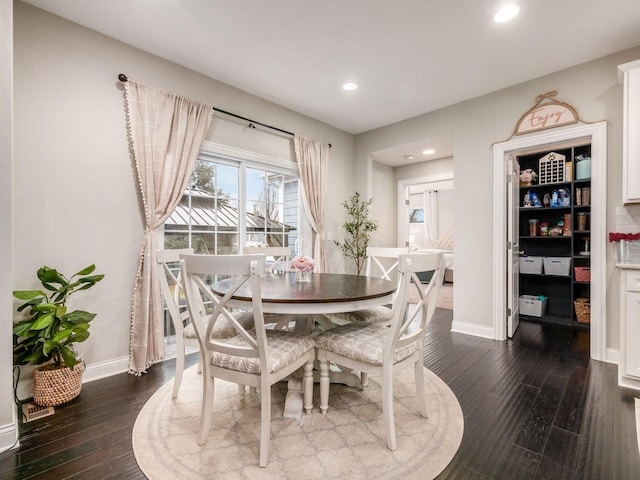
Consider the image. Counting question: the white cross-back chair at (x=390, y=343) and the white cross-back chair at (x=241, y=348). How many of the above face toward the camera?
0

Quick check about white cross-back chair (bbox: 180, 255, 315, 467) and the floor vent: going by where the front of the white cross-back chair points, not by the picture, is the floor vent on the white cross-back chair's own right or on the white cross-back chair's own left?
on the white cross-back chair's own left

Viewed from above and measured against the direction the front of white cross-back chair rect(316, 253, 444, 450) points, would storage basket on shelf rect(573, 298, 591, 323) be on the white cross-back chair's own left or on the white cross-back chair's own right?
on the white cross-back chair's own right

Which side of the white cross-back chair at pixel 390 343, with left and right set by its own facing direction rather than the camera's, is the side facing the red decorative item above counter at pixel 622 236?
right

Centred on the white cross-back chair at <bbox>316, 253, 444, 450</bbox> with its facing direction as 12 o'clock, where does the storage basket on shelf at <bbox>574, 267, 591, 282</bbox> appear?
The storage basket on shelf is roughly at 3 o'clock from the white cross-back chair.

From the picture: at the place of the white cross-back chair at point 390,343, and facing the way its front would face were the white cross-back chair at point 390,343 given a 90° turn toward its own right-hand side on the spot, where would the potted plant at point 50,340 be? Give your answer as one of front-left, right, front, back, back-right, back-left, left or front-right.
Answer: back-left

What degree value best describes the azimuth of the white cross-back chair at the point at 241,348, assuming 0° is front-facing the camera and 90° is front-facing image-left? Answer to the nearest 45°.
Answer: approximately 225°

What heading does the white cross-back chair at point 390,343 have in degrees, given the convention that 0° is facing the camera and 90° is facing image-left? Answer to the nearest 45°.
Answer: approximately 135°

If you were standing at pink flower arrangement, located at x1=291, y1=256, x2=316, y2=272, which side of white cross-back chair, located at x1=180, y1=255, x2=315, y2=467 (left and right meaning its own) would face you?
front

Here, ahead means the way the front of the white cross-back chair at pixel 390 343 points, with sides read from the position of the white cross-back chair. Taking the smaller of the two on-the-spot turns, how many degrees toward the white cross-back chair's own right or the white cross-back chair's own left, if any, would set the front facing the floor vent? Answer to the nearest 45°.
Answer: approximately 45° to the white cross-back chair's own left

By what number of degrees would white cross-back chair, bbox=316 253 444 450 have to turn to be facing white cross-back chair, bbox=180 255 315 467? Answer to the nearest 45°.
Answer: approximately 90° to its left

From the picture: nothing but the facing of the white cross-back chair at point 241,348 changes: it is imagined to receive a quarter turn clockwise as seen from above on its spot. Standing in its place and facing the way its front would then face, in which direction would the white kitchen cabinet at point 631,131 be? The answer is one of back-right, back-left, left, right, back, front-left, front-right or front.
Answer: front-left

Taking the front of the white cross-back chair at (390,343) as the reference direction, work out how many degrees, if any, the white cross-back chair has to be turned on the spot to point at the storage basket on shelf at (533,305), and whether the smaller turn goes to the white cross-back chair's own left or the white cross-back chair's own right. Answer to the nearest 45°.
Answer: approximately 90° to the white cross-back chair's own right

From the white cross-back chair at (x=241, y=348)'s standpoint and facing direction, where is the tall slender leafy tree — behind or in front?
in front

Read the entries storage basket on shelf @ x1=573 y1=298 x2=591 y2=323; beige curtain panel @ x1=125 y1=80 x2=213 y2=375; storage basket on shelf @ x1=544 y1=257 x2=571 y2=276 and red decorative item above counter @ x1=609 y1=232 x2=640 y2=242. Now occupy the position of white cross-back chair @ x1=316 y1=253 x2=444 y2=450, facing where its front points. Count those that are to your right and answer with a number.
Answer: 3
